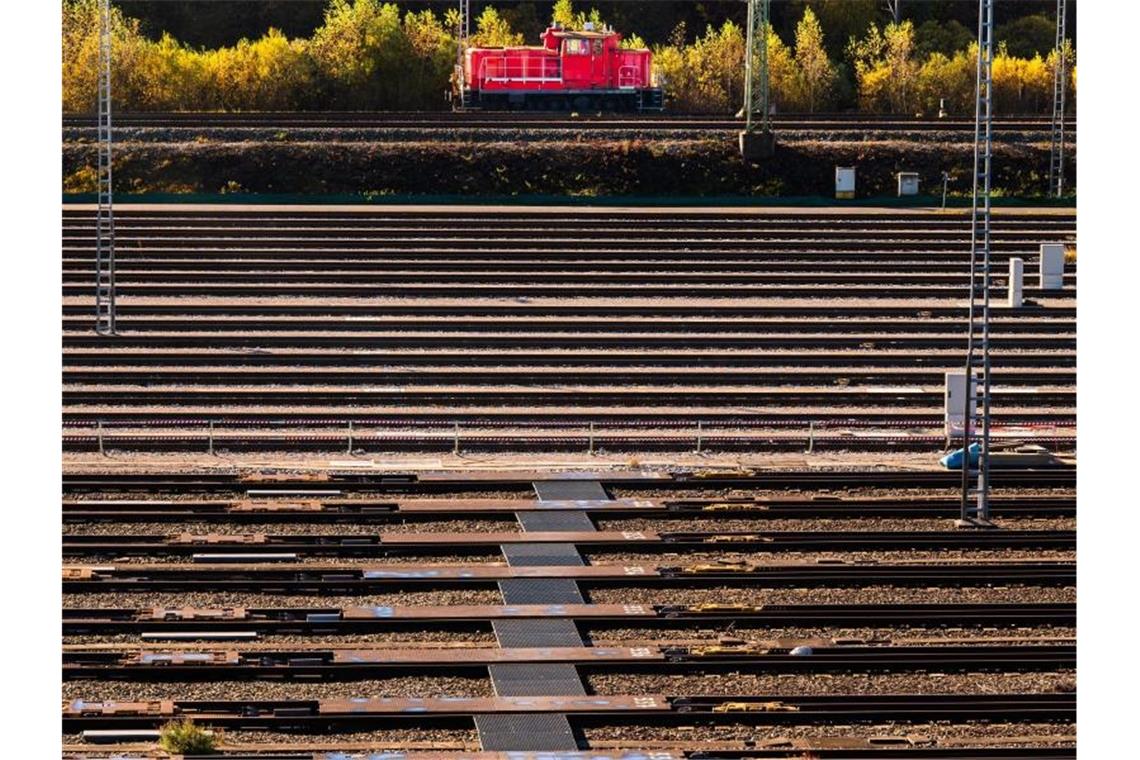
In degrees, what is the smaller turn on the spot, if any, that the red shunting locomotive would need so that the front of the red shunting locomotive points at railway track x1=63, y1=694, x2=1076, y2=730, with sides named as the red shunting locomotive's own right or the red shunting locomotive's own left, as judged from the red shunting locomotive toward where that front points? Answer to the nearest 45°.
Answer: approximately 90° to the red shunting locomotive's own left

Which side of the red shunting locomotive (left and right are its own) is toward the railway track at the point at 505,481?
left

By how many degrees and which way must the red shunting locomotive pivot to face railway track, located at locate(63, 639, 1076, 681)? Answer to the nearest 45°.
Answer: approximately 90° to its left

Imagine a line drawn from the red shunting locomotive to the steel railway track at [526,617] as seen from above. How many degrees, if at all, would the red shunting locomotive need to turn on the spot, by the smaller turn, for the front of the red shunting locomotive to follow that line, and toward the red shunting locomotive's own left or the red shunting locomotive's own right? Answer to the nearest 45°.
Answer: approximately 90° to the red shunting locomotive's own left

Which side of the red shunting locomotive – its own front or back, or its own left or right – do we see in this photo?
left

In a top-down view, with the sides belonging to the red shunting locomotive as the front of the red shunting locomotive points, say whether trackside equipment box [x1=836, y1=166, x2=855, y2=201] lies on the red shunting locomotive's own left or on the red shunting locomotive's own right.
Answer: on the red shunting locomotive's own left

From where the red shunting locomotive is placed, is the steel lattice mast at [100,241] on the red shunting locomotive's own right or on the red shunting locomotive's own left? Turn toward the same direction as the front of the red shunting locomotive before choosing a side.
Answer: on the red shunting locomotive's own left

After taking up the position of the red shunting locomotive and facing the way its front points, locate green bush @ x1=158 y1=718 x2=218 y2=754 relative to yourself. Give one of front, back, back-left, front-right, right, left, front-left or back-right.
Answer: left

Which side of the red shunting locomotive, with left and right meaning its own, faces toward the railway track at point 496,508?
left

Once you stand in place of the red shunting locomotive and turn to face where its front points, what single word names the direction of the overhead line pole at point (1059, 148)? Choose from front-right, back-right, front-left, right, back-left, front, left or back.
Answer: back-left
